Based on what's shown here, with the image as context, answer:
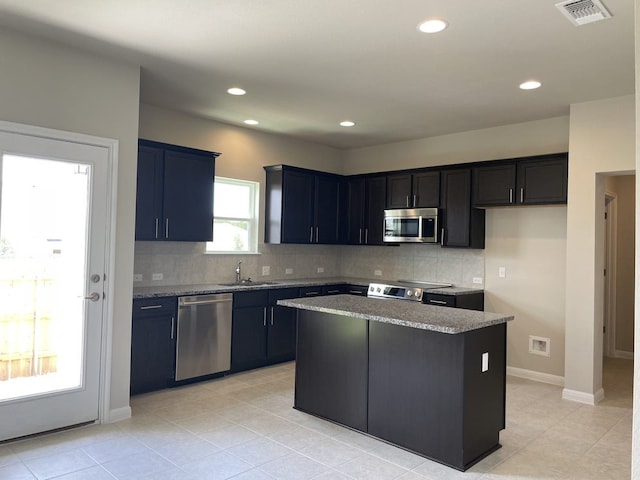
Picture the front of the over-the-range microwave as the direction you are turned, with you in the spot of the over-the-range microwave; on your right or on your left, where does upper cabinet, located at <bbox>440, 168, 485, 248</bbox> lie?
on your left

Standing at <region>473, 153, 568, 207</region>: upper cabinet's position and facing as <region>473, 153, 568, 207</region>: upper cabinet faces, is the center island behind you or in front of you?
in front

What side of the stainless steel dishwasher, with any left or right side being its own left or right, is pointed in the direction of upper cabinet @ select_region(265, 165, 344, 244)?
left

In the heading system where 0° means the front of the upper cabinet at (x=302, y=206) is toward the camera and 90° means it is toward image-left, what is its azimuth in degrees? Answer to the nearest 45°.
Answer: approximately 315°

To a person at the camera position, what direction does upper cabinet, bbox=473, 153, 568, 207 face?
facing the viewer and to the left of the viewer

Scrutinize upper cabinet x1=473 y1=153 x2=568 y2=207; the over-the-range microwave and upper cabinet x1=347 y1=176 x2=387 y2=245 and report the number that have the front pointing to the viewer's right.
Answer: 0

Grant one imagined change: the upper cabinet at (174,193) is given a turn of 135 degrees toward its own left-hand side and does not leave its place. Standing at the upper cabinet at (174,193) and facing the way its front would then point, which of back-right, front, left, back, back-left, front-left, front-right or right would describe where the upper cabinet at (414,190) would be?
right

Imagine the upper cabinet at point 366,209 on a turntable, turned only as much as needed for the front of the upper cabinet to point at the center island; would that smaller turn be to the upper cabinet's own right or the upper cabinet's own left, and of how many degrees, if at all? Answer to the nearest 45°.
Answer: approximately 45° to the upper cabinet's own left

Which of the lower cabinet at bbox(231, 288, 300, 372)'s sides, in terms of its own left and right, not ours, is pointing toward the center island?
front

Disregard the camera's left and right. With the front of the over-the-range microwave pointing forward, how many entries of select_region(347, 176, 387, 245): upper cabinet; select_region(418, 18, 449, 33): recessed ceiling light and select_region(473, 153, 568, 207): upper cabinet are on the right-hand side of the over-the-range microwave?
1

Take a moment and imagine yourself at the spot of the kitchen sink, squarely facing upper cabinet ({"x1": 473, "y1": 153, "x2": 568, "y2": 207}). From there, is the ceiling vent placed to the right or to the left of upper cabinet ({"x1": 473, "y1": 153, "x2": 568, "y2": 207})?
right

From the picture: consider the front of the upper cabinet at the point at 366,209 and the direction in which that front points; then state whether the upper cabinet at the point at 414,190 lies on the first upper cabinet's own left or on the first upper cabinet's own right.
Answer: on the first upper cabinet's own left

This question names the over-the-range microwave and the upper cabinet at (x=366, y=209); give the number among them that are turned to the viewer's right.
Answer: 0

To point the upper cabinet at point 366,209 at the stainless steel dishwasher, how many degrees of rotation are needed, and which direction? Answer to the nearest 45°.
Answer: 0° — it already faces it

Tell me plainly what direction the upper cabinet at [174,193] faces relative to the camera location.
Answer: facing the viewer and to the right of the viewer

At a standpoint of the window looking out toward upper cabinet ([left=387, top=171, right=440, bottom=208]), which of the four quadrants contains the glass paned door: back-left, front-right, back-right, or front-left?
back-right
